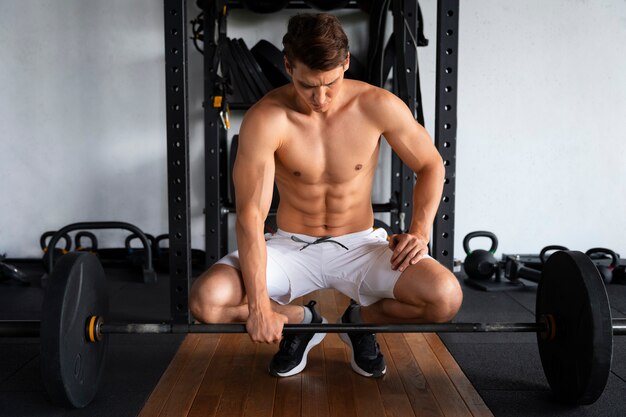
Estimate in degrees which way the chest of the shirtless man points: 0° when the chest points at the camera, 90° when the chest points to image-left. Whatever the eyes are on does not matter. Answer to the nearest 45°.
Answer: approximately 0°

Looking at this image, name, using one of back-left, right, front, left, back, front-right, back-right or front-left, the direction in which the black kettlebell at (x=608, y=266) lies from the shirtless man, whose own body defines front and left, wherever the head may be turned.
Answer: back-left

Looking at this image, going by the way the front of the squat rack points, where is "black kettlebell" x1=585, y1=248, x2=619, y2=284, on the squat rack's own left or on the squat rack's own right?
on the squat rack's own left

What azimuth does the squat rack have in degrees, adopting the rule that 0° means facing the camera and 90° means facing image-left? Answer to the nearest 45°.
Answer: approximately 0°

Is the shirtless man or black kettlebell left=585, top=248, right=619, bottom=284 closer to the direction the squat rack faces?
the shirtless man

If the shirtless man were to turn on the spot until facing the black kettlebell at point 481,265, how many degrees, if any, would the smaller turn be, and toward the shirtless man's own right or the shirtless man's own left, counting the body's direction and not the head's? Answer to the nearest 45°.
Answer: approximately 135° to the shirtless man's own left

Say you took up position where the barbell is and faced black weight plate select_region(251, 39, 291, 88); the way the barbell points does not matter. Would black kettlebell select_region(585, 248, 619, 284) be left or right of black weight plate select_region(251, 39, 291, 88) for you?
right

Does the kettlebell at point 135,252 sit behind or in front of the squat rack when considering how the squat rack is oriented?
behind

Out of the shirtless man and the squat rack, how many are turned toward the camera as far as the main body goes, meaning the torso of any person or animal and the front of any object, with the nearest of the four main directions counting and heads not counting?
2

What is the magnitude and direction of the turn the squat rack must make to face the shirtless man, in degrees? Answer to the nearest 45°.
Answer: approximately 45° to its left
